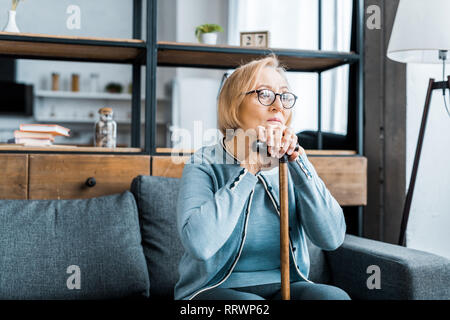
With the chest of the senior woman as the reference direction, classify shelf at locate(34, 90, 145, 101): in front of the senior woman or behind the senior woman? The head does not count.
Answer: behind

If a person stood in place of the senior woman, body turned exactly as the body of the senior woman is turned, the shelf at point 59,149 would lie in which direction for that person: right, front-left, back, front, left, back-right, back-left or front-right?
back

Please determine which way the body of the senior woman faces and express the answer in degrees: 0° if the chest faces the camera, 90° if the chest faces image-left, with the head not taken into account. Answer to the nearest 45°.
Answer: approximately 315°

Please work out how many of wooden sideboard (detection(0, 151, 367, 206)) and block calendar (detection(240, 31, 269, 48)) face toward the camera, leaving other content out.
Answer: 2

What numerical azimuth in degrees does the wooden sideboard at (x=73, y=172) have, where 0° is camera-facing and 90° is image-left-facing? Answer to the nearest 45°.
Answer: approximately 0°
